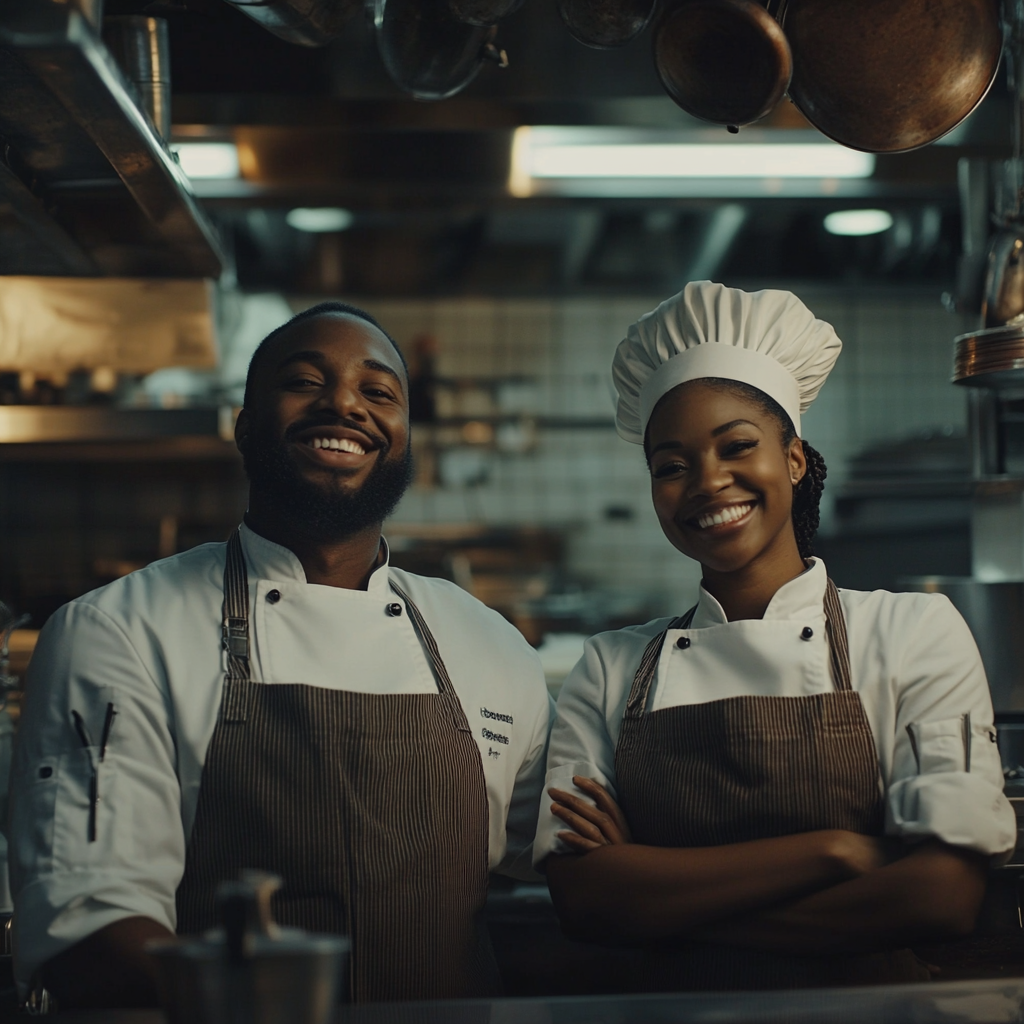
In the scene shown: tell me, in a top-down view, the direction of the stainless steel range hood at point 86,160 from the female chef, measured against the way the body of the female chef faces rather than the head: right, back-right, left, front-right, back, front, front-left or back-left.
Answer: right

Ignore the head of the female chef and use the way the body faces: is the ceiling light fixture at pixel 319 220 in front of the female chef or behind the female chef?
behind

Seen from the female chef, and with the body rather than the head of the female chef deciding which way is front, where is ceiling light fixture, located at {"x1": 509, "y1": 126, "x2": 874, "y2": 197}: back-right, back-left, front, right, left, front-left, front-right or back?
back

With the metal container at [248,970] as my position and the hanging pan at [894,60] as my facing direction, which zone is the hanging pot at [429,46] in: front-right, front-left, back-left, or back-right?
front-left

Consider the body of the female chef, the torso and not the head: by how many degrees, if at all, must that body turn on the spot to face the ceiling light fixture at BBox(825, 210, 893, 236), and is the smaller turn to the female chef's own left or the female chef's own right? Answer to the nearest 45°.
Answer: approximately 180°

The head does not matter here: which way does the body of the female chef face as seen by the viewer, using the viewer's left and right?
facing the viewer
